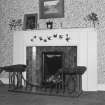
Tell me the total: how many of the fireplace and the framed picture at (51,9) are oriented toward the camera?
2

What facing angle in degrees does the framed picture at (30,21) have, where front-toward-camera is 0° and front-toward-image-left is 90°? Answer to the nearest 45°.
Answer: approximately 0°

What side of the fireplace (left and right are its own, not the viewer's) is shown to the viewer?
front

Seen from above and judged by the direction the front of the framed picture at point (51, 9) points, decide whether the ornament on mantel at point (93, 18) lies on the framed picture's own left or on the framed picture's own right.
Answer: on the framed picture's own left

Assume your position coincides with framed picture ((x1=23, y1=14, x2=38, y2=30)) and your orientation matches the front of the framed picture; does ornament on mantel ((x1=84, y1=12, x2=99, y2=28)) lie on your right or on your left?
on your left

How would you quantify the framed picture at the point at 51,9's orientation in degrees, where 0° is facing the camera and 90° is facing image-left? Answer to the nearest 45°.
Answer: approximately 0°

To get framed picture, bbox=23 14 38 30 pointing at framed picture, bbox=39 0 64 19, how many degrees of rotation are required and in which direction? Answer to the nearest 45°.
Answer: approximately 90° to its left
